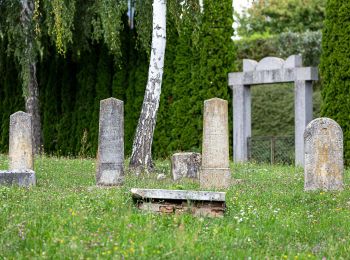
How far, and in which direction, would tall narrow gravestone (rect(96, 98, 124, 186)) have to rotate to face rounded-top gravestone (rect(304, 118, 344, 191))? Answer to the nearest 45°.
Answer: approximately 90° to its left

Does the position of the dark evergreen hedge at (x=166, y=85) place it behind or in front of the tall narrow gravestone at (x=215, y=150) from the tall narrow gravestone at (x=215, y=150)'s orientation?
behind

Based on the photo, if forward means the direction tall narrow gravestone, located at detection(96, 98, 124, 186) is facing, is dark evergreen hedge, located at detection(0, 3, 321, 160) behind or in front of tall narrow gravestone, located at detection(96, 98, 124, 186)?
behind

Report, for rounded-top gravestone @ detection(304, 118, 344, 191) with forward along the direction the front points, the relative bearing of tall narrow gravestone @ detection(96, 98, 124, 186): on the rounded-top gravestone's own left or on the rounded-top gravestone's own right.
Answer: on the rounded-top gravestone's own right

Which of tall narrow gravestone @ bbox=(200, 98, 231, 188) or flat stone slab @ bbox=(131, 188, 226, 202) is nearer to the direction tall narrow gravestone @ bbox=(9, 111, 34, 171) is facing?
the flat stone slab

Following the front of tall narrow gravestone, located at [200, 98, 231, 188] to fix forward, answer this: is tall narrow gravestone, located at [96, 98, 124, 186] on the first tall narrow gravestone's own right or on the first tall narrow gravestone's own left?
on the first tall narrow gravestone's own right

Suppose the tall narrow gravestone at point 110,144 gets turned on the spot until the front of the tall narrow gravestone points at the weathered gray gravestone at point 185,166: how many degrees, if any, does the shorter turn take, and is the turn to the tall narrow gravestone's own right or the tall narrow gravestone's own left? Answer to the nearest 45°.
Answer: approximately 135° to the tall narrow gravestone's own left

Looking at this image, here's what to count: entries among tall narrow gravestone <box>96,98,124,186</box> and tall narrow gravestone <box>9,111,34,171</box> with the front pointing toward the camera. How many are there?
2

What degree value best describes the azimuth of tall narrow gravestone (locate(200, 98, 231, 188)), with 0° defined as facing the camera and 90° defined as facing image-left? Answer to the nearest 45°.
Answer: approximately 0°

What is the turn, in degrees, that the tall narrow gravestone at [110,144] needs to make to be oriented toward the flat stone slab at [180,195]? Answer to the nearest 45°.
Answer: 0° — it already faces it
